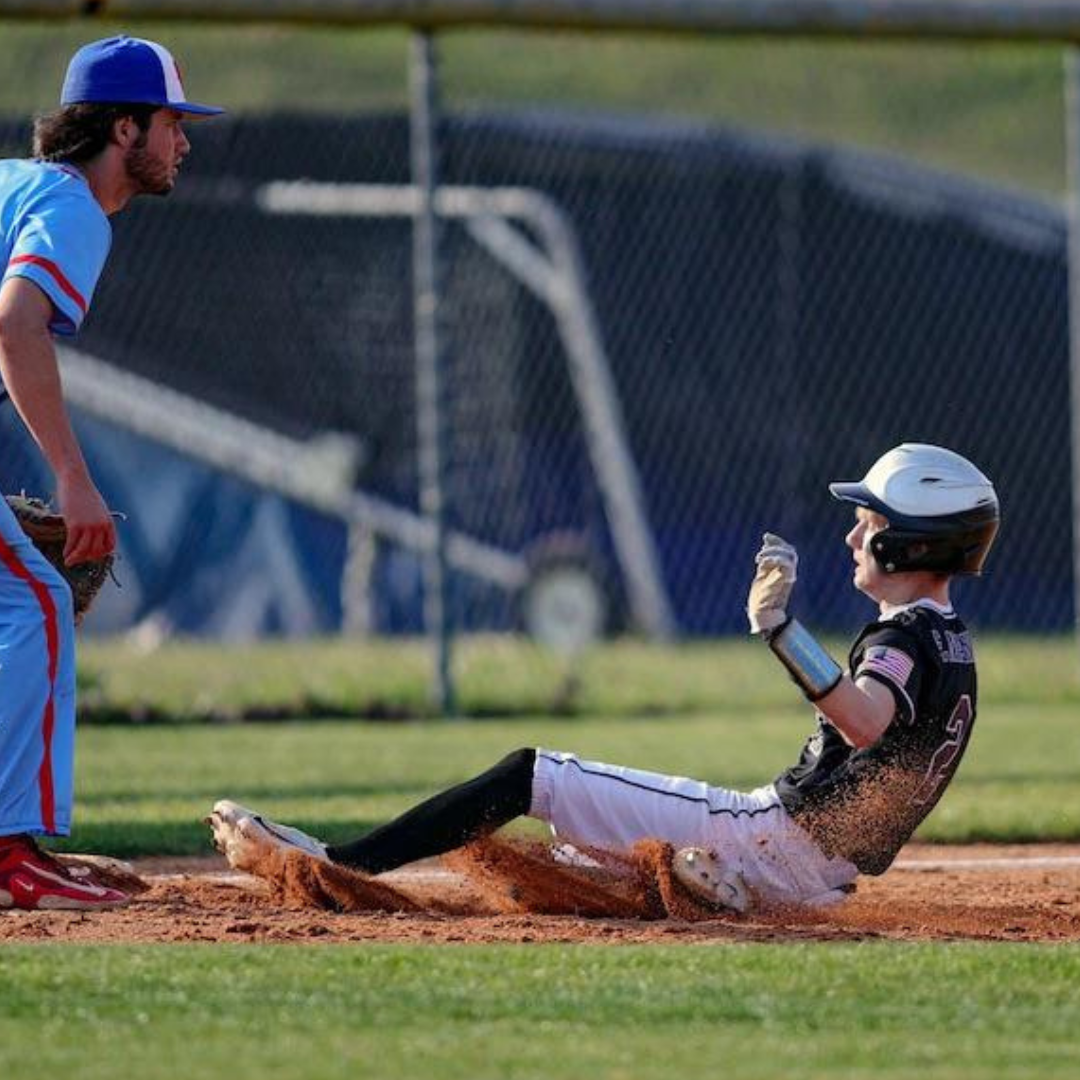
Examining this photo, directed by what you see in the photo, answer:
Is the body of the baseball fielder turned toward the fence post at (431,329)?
no

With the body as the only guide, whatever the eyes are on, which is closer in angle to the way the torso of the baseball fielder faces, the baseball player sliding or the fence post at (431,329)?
the baseball player sliding

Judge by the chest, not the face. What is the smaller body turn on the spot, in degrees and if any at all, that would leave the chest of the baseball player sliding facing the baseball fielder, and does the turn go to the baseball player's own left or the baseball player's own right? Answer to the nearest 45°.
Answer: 0° — they already face them

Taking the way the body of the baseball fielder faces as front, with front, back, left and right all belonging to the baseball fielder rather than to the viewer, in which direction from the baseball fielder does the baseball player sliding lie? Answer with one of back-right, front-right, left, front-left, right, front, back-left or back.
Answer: front

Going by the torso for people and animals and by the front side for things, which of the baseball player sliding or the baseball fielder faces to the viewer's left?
the baseball player sliding

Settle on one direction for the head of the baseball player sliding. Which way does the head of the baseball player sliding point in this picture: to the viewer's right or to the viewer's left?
to the viewer's left

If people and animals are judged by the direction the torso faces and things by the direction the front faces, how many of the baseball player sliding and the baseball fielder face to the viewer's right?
1

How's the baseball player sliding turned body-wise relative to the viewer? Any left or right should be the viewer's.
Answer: facing to the left of the viewer

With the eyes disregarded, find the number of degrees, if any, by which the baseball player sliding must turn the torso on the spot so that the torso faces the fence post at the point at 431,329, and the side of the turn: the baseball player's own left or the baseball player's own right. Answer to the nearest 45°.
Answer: approximately 90° to the baseball player's own right

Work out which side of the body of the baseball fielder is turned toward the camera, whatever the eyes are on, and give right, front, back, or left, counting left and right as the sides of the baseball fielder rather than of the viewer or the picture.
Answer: right

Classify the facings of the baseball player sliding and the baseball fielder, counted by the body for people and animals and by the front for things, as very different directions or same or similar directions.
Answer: very different directions

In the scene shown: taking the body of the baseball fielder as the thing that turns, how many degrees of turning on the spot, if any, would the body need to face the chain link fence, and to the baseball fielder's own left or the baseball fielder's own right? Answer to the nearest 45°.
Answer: approximately 90° to the baseball fielder's own left

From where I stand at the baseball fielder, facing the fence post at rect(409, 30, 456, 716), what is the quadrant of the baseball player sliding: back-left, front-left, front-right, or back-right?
front-right

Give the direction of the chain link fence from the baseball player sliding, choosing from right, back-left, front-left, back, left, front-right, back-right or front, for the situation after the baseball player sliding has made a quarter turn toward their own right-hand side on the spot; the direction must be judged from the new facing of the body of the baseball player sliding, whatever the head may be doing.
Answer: front
